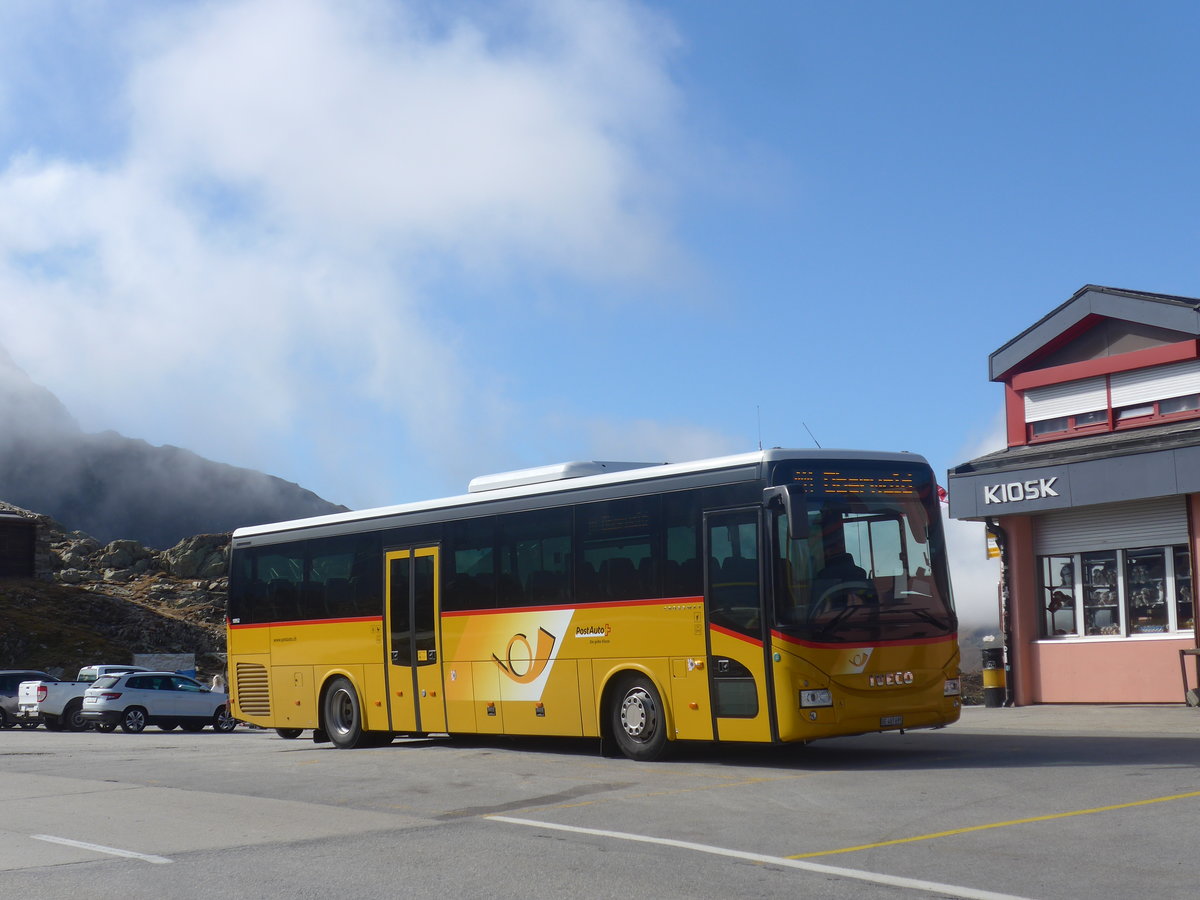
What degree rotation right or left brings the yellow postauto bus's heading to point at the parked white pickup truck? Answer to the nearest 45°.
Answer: approximately 180°

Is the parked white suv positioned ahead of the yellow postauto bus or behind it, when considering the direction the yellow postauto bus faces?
behind

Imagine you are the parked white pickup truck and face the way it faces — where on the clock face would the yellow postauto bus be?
The yellow postauto bus is roughly at 4 o'clock from the parked white pickup truck.

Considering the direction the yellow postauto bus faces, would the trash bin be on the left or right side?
on its left

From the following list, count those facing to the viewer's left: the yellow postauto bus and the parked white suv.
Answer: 0

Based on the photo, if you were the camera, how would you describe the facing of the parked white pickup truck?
facing away from the viewer and to the right of the viewer

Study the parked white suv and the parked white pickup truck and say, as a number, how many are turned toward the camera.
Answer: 0

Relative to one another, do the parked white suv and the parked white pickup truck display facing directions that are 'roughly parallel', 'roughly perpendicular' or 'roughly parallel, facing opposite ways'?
roughly parallel

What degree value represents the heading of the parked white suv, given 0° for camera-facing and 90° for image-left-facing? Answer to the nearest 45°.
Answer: approximately 225°

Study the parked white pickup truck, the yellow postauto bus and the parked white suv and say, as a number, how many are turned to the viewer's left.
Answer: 0

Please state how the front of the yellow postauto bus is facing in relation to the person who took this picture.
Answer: facing the viewer and to the right of the viewer
